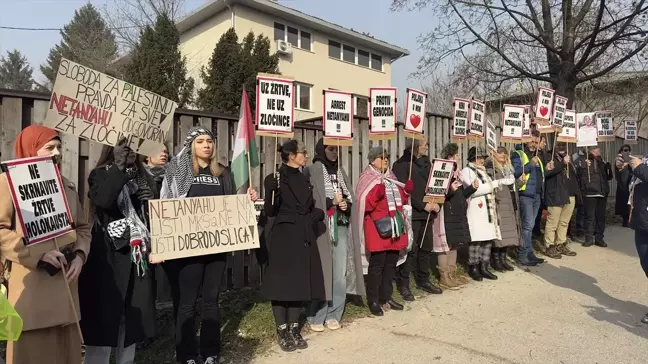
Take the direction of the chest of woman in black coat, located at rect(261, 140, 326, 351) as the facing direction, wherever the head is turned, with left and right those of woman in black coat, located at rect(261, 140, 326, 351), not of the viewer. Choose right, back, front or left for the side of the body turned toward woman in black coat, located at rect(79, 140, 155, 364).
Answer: right

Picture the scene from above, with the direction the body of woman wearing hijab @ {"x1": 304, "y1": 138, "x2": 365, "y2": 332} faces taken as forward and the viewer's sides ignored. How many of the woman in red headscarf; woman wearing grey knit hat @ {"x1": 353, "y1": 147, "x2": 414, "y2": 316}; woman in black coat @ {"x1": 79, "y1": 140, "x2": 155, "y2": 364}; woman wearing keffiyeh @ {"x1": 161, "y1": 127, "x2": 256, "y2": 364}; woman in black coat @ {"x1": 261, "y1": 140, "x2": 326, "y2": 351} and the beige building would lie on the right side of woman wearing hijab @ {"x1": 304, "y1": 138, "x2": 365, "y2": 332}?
4

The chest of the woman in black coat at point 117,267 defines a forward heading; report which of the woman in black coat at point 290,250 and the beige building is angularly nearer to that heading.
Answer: the woman in black coat

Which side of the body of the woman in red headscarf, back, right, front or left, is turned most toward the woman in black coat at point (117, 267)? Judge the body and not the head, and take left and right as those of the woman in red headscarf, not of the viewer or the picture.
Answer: left

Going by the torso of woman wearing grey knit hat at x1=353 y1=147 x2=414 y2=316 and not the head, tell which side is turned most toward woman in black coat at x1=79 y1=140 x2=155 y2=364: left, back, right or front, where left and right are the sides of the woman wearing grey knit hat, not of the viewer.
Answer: right

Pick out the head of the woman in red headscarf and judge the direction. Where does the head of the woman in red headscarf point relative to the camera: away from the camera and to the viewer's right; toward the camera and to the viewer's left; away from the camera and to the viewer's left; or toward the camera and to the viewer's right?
toward the camera and to the viewer's right

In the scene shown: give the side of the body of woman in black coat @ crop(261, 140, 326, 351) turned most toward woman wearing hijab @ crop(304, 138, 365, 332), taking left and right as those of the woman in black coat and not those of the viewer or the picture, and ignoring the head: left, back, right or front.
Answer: left

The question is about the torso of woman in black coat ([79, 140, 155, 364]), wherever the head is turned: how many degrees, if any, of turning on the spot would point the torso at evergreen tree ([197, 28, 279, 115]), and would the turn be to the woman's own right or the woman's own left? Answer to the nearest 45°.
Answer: approximately 135° to the woman's own left

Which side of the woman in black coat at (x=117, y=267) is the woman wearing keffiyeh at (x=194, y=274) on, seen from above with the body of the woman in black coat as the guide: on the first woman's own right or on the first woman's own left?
on the first woman's own left

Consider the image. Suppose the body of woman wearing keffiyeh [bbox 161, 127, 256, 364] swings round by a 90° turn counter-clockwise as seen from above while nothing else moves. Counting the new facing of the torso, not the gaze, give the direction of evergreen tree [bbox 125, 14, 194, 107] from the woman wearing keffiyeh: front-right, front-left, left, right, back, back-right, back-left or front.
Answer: left

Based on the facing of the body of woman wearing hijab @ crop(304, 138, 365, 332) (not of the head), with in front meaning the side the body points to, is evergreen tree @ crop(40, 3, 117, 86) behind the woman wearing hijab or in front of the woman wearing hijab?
behind

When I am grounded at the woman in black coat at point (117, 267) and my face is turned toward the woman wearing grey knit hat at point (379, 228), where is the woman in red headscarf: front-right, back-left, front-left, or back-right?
back-right
